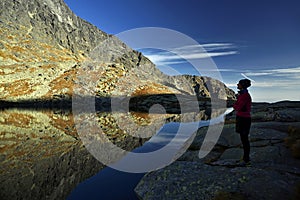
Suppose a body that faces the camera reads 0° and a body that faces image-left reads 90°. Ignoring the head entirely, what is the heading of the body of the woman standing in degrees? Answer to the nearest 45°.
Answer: approximately 90°
